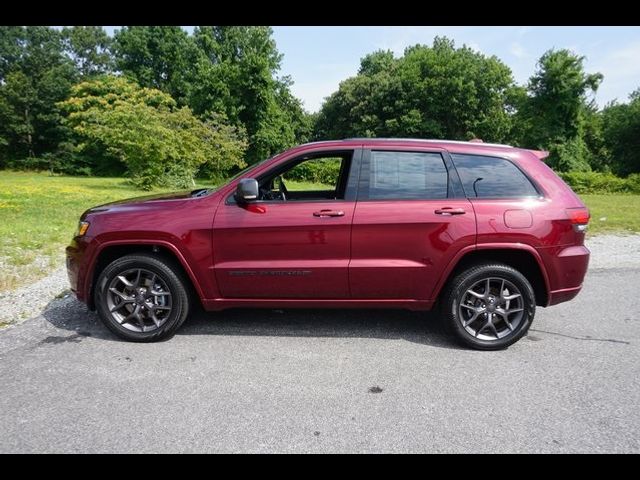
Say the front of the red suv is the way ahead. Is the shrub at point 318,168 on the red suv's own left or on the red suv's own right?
on the red suv's own right

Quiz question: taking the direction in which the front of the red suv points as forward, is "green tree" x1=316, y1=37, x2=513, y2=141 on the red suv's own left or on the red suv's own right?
on the red suv's own right

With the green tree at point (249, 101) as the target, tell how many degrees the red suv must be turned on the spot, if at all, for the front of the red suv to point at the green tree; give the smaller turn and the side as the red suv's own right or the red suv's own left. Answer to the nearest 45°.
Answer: approximately 90° to the red suv's own right

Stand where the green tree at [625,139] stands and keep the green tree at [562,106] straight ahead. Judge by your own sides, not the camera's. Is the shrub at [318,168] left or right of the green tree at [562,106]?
left

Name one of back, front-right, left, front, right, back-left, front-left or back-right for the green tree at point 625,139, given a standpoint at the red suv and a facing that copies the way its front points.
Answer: back-right

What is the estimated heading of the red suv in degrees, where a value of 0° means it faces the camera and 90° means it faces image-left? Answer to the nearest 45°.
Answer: approximately 90°

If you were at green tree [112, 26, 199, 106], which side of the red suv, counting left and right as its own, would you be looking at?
right

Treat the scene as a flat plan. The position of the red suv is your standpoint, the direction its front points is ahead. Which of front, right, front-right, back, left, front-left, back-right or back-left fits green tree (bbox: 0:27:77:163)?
front-right

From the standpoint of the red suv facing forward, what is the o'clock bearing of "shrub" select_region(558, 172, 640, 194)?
The shrub is roughly at 4 o'clock from the red suv.

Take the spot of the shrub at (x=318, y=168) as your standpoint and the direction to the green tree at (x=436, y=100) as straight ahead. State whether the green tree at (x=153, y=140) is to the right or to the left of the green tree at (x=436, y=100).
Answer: left

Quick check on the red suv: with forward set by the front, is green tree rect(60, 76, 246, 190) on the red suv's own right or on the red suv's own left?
on the red suv's own right

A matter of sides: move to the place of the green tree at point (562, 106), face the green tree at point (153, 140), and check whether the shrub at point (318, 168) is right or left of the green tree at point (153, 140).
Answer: left

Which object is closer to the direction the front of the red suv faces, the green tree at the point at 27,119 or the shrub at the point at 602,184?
the green tree
